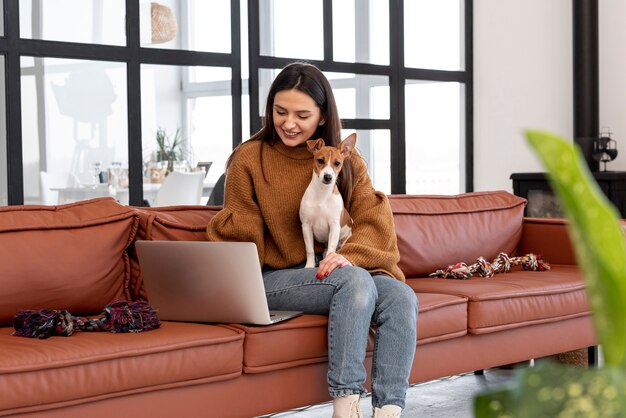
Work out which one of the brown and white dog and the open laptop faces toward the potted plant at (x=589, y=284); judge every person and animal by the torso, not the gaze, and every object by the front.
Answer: the brown and white dog

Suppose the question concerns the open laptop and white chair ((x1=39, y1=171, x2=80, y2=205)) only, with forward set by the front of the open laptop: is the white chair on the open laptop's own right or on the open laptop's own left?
on the open laptop's own left

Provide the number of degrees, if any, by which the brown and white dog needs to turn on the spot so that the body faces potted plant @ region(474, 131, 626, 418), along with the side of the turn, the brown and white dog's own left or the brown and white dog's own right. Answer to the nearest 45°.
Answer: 0° — it already faces it

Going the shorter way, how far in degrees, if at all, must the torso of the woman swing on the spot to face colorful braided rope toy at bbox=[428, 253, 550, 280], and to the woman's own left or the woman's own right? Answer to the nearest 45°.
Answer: approximately 90° to the woman's own left

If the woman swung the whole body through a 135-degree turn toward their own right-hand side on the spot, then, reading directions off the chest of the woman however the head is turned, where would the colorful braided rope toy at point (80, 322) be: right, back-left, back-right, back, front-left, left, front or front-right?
front-left

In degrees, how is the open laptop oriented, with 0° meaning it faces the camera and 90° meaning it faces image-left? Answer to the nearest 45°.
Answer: approximately 225°

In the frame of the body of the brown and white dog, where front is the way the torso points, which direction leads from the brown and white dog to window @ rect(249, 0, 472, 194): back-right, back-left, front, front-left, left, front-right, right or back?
back
